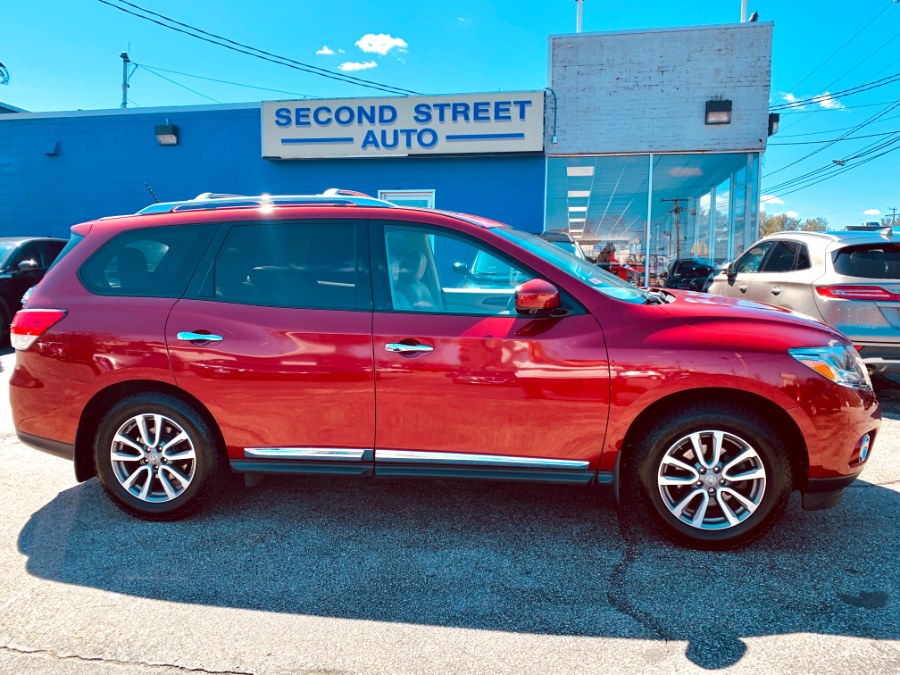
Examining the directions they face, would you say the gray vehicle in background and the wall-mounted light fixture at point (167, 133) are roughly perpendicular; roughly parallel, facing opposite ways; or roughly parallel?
roughly parallel, facing opposite ways

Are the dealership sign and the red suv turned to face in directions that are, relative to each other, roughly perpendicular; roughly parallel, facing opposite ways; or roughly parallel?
roughly perpendicular

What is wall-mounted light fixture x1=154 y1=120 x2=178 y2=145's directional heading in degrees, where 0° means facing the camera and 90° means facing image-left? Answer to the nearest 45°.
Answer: approximately 0°

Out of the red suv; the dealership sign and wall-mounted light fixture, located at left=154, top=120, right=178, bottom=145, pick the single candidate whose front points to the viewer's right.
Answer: the red suv

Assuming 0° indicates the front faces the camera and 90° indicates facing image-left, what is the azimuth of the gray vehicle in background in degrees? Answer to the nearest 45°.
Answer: approximately 135°

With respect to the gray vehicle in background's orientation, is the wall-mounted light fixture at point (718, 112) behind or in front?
in front

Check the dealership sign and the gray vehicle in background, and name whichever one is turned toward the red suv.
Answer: the dealership sign

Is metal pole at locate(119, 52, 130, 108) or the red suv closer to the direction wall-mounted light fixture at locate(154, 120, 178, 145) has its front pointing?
the red suv

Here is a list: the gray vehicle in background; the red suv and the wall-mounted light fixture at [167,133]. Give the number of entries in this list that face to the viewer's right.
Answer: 1

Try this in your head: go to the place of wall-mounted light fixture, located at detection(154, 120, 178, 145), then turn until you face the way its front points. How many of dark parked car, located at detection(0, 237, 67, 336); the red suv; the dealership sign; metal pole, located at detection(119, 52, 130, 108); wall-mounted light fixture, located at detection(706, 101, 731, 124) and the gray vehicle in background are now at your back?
1

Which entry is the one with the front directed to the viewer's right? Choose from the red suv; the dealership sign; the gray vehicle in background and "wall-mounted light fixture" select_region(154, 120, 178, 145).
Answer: the red suv

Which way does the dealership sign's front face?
toward the camera

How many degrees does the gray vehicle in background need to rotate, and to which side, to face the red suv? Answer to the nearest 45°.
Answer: approximately 90° to its left

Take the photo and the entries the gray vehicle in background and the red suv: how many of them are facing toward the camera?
0

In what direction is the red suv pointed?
to the viewer's right

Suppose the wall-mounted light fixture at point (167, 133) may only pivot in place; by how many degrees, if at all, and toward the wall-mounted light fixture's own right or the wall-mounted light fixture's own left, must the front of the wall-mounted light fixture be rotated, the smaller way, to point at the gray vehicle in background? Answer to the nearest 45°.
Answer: approximately 45° to the wall-mounted light fixture's own left
